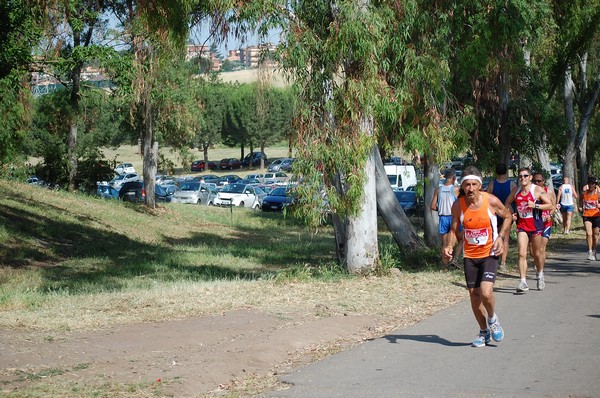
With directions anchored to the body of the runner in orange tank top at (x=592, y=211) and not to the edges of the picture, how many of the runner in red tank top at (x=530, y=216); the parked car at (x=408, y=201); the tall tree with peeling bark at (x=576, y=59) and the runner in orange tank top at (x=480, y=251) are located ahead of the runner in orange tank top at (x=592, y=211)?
2

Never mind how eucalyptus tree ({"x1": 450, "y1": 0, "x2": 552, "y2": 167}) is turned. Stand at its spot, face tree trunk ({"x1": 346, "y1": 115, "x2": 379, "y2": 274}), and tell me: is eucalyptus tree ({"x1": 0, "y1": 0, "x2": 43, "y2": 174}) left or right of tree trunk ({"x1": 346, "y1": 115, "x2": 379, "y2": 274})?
right

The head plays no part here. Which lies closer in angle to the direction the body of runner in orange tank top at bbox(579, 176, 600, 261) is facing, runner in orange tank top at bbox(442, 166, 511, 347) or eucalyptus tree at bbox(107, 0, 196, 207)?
the runner in orange tank top

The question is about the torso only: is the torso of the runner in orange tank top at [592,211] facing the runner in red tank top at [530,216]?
yes

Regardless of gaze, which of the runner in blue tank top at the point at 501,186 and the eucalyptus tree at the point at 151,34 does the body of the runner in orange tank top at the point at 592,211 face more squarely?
the runner in blue tank top

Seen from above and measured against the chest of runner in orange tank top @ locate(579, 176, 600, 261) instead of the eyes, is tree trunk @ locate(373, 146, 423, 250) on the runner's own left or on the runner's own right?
on the runner's own right

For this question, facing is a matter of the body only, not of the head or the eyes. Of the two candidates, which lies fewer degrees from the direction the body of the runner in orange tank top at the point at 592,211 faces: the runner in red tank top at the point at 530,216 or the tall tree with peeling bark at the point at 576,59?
the runner in red tank top

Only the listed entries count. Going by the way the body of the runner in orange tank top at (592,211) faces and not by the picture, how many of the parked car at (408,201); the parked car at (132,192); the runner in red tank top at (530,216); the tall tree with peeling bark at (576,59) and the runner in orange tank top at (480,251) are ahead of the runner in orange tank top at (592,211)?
2

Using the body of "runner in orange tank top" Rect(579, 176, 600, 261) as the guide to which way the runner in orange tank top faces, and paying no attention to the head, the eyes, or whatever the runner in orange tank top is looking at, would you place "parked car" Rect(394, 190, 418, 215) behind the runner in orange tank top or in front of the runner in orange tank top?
behind

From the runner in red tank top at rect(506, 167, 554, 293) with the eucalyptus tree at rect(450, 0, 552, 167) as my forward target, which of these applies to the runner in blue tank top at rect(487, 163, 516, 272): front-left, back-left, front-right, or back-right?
front-left

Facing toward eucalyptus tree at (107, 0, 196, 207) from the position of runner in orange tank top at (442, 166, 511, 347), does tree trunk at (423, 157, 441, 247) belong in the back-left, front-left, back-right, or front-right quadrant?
front-right

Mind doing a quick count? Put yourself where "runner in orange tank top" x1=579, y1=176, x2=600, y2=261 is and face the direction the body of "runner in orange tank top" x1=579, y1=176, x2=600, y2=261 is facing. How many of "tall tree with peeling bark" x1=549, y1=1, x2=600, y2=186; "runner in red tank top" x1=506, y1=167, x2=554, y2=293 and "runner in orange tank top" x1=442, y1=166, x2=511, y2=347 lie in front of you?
2

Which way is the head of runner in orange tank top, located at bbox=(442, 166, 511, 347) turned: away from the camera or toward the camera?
toward the camera

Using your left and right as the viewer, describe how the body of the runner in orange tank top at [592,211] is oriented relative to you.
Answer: facing the viewer

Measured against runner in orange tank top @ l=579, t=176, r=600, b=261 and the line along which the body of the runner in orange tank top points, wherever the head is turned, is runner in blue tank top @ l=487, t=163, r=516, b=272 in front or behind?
in front

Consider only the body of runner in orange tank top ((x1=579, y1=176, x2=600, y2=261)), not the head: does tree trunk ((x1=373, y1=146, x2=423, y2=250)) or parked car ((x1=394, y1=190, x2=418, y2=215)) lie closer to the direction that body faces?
the tree trunk

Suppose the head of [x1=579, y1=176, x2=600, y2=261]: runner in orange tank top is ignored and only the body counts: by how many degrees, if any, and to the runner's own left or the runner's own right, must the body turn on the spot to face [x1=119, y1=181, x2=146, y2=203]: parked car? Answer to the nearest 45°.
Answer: approximately 135° to the runner's own right

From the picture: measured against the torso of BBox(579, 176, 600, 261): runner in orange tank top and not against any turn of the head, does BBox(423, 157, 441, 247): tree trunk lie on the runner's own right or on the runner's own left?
on the runner's own right

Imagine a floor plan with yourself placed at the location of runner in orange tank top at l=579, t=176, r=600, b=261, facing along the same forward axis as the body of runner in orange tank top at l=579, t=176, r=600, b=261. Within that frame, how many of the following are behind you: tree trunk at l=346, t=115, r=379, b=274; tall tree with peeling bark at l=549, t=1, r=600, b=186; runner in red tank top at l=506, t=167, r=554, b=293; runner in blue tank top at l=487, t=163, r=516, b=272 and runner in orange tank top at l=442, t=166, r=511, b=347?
1

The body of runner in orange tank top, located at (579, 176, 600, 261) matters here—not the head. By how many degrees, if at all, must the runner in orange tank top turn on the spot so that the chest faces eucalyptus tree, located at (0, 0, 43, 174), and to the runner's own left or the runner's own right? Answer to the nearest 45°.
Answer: approximately 90° to the runner's own right

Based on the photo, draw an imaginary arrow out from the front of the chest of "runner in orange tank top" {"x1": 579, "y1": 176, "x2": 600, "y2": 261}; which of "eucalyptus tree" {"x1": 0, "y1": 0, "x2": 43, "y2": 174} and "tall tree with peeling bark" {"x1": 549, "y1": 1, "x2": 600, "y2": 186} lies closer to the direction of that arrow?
the eucalyptus tree
